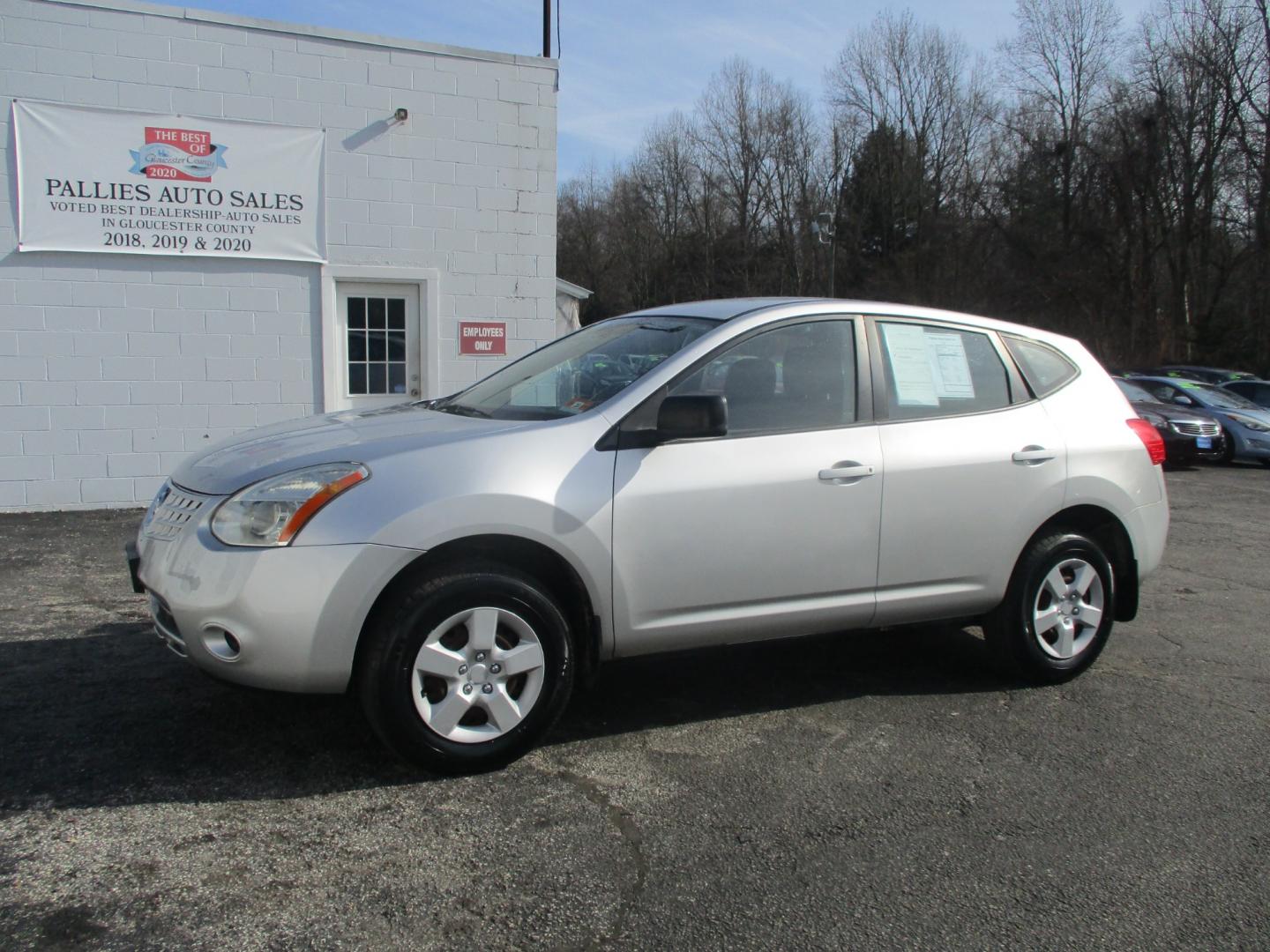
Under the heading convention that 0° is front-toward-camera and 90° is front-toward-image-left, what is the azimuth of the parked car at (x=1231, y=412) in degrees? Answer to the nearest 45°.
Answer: approximately 315°

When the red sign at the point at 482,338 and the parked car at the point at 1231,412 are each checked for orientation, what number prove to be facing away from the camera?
0

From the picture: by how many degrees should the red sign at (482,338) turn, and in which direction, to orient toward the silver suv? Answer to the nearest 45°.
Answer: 0° — it already faces it

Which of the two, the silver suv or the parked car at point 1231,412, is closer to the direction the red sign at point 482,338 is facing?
the silver suv

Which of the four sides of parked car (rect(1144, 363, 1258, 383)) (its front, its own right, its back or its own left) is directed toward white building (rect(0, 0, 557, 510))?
right

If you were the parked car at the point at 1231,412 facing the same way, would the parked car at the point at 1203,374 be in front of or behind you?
behind

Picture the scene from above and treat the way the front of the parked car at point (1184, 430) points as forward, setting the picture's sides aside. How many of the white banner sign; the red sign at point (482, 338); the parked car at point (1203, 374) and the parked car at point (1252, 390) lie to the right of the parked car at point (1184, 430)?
2

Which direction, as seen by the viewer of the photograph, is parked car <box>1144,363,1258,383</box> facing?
facing the viewer and to the right of the viewer

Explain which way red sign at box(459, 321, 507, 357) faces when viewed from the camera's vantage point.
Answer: facing the viewer

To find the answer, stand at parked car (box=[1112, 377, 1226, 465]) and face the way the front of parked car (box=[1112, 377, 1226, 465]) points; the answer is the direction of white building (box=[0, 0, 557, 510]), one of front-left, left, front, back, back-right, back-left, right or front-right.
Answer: right

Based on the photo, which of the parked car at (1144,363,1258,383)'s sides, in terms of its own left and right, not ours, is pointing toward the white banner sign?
right

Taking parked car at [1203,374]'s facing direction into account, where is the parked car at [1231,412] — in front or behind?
in front
